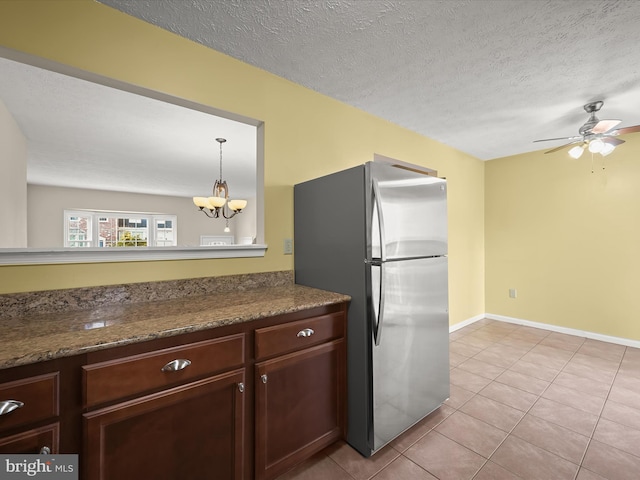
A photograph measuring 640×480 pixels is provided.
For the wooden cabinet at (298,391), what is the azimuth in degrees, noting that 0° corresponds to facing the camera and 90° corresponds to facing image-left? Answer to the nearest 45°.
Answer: approximately 315°

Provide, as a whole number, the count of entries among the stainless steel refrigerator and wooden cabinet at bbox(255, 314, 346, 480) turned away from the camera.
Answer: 0

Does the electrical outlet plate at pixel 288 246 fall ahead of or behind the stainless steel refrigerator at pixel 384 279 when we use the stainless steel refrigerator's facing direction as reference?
behind

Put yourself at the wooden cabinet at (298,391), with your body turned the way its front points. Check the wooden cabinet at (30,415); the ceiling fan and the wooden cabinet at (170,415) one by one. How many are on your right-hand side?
2

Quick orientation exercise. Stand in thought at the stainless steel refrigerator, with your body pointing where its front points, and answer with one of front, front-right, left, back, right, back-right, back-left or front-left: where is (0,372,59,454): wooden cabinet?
right

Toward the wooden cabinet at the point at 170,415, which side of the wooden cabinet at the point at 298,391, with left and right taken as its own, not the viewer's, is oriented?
right

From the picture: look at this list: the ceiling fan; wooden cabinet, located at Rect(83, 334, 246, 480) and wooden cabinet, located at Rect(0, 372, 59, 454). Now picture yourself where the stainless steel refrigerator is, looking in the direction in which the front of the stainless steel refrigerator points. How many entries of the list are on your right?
2

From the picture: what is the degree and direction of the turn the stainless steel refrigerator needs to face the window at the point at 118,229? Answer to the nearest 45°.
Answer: approximately 180°

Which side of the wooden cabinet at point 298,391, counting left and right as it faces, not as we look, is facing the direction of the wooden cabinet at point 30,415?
right

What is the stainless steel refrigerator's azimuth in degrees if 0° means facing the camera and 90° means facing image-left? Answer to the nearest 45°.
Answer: approximately 315°

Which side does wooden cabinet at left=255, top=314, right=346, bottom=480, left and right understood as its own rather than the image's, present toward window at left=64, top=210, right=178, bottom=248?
back
